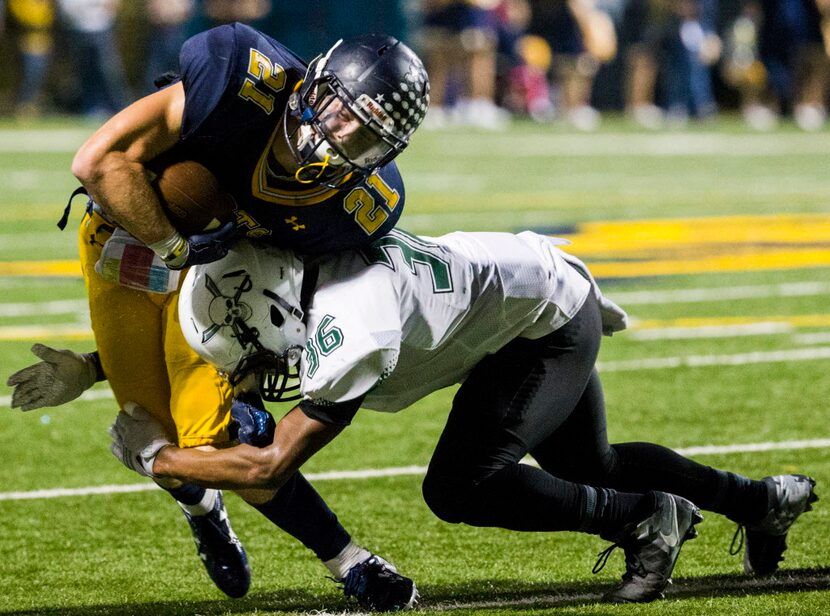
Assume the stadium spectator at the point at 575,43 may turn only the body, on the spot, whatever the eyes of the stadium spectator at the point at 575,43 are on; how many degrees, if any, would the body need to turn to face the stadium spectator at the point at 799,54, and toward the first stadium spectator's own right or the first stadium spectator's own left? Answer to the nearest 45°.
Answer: approximately 45° to the first stadium spectator's own left

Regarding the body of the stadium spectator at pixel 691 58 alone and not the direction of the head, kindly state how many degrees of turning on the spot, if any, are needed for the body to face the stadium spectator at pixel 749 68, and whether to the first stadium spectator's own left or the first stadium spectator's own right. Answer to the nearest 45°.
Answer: approximately 135° to the first stadium spectator's own left

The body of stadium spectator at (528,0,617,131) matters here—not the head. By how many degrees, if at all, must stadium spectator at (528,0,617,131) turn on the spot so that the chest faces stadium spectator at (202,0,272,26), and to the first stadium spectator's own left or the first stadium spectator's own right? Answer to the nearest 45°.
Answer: approximately 90° to the first stadium spectator's own right

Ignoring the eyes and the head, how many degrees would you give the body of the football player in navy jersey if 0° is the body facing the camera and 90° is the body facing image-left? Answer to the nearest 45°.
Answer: approximately 315°

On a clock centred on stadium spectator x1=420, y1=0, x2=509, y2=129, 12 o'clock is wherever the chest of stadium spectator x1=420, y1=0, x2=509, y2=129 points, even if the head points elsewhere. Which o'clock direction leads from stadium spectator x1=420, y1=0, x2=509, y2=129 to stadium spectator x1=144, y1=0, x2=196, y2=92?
stadium spectator x1=144, y1=0, x2=196, y2=92 is roughly at 3 o'clock from stadium spectator x1=420, y1=0, x2=509, y2=129.

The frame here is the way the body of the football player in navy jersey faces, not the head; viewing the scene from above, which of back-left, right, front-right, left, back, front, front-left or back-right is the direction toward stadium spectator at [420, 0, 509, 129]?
back-left

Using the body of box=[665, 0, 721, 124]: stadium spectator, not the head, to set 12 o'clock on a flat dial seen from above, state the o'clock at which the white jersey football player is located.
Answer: The white jersey football player is roughly at 12 o'clock from the stadium spectator.

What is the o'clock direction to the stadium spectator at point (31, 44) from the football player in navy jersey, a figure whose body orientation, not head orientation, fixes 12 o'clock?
The stadium spectator is roughly at 7 o'clock from the football player in navy jersey.

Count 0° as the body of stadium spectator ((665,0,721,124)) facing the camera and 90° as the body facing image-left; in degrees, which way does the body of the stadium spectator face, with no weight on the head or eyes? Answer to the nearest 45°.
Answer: approximately 0°

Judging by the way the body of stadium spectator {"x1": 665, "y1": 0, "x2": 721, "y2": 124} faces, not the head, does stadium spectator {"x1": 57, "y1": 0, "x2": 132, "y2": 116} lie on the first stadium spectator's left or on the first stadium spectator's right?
on the first stadium spectator's right

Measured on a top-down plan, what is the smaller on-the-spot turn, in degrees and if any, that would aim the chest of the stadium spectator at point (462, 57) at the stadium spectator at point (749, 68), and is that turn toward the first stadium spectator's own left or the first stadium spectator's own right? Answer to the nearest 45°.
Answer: approximately 90° to the first stadium spectator's own left

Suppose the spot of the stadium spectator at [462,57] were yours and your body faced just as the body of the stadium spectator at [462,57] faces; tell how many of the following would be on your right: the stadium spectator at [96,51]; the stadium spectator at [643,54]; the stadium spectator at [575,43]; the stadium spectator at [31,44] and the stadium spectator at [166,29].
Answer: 3

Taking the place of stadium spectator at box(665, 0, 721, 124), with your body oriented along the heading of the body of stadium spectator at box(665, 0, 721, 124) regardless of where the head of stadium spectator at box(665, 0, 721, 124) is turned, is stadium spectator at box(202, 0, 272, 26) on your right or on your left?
on your right
